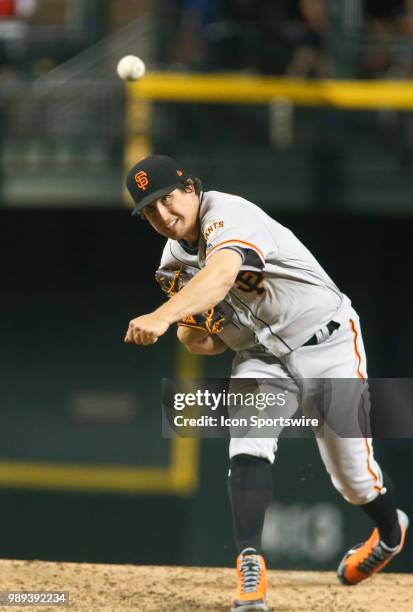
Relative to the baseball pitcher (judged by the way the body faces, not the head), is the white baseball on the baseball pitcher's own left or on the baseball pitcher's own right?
on the baseball pitcher's own right

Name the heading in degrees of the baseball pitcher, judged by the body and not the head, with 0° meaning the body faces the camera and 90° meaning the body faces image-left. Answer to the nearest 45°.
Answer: approximately 45°

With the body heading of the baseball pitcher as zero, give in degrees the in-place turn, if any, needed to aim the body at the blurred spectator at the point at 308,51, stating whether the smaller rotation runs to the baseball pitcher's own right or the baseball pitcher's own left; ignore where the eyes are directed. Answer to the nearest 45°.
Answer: approximately 135° to the baseball pitcher's own right

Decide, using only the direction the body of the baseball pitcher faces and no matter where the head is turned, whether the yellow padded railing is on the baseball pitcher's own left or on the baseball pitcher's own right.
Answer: on the baseball pitcher's own right
